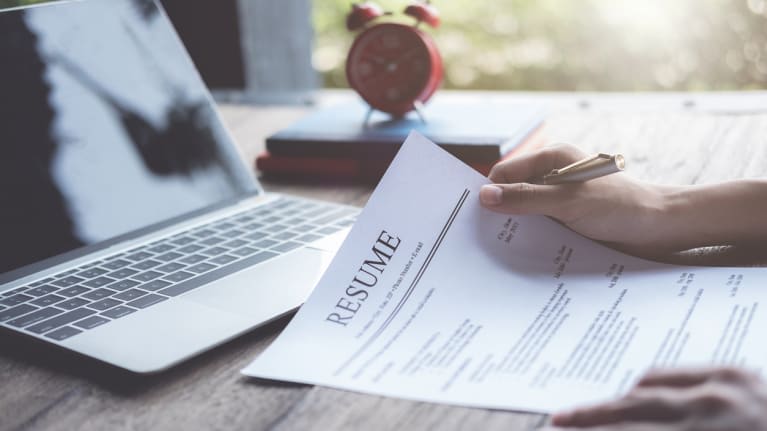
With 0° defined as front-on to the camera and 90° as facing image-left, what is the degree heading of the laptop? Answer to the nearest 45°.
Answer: approximately 315°

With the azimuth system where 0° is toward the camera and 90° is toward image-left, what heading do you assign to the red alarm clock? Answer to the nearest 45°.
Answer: approximately 0°

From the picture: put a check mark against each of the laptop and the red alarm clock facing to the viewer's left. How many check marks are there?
0

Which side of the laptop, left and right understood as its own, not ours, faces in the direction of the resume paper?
front
